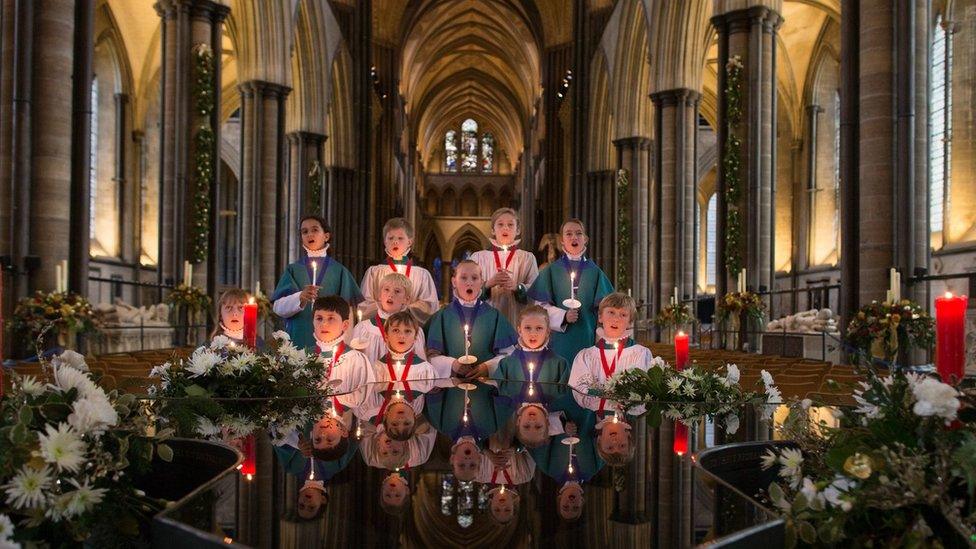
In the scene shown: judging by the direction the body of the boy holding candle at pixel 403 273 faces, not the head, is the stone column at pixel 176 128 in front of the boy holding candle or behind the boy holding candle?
behind

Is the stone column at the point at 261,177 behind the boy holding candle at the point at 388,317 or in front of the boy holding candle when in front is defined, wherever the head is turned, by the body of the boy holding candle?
behind

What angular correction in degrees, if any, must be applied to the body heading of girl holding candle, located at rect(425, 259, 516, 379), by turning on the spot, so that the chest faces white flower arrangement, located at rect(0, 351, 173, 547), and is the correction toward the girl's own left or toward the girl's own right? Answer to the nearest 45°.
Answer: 0° — they already face it

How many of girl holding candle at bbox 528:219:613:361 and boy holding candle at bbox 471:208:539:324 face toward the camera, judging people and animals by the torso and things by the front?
2

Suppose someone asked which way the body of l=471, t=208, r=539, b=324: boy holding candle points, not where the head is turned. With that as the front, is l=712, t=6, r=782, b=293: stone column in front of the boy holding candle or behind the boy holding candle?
behind

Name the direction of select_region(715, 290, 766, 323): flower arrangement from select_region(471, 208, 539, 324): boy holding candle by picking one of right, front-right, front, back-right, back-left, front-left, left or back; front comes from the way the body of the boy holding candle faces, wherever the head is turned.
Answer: back-left

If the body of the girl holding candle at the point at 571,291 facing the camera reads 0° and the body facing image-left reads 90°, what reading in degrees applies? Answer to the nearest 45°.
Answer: approximately 0°

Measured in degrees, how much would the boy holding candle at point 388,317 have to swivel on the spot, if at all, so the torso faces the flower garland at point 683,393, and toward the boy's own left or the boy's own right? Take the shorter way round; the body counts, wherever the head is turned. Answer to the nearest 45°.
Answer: approximately 45° to the boy's own left
